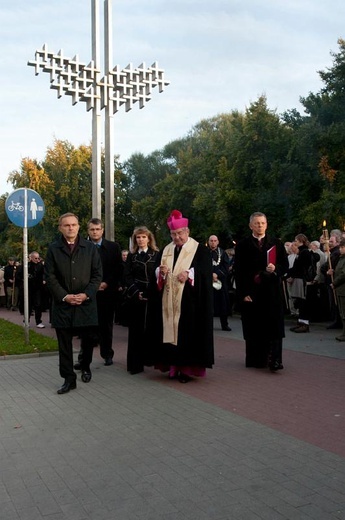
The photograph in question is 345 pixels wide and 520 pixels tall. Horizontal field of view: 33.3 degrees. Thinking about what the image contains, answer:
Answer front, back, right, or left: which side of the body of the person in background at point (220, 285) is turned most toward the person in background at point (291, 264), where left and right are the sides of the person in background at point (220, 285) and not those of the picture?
left

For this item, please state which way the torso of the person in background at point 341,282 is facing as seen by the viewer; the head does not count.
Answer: to the viewer's left

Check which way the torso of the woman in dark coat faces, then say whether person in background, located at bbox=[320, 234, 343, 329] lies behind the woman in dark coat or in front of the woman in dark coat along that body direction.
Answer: behind

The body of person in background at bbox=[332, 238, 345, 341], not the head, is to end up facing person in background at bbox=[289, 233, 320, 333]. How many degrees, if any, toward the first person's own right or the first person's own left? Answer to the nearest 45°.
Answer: approximately 45° to the first person's own right

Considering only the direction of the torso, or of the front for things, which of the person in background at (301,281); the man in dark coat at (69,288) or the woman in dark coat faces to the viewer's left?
the person in background

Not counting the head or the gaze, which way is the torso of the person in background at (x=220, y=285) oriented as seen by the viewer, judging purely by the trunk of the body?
toward the camera

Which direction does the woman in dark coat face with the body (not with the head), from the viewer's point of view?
toward the camera

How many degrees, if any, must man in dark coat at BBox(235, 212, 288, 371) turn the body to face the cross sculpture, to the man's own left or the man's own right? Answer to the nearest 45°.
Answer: approximately 135° to the man's own right

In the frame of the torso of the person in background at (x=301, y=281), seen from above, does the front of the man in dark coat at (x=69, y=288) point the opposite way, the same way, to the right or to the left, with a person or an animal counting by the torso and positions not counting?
to the left

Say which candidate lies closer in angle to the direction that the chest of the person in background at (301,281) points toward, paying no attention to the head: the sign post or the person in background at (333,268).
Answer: the sign post

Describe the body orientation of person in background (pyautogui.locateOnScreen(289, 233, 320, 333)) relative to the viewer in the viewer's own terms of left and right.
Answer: facing to the left of the viewer

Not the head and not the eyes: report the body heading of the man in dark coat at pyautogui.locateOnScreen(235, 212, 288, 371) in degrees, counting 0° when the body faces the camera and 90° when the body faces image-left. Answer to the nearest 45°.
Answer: approximately 0°

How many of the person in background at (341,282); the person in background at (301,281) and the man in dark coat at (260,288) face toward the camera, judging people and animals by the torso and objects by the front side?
1
